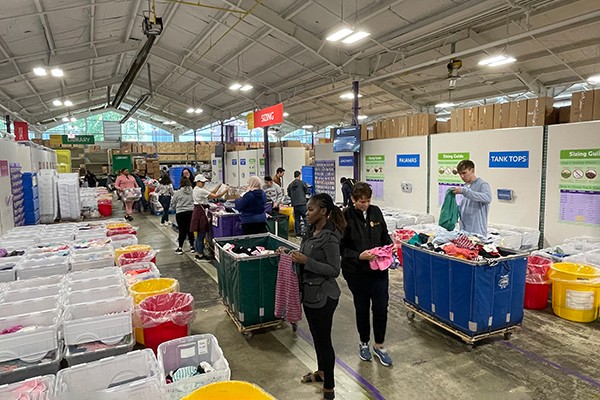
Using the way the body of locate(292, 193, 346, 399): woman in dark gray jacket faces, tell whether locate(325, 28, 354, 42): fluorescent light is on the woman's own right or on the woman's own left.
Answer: on the woman's own right

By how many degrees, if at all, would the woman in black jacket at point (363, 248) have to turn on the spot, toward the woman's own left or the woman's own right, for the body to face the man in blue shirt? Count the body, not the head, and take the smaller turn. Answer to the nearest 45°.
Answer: approximately 90° to the woman's own left

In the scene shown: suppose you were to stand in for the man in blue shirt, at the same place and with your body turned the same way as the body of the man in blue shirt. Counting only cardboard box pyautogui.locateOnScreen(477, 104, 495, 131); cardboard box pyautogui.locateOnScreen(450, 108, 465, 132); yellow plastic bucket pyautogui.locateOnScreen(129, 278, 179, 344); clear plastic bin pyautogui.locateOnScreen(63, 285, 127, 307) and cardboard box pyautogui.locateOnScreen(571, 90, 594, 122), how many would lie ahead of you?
2

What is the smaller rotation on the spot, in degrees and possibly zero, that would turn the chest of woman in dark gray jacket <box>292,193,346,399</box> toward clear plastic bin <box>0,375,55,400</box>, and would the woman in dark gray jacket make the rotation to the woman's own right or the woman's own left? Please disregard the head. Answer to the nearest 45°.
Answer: approximately 45° to the woman's own left

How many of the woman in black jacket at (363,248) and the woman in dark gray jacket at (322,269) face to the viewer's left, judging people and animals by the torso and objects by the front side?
1

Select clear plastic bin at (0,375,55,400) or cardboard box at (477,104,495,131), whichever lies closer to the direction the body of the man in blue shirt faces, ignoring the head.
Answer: the clear plastic bin

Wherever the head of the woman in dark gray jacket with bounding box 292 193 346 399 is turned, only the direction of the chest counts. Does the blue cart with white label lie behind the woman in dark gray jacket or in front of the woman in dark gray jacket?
behind

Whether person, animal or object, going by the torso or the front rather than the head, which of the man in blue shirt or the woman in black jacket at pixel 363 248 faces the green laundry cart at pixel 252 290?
the man in blue shirt

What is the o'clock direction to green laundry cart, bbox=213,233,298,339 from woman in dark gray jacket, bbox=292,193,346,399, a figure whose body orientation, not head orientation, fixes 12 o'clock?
The green laundry cart is roughly at 2 o'clock from the woman in dark gray jacket.
